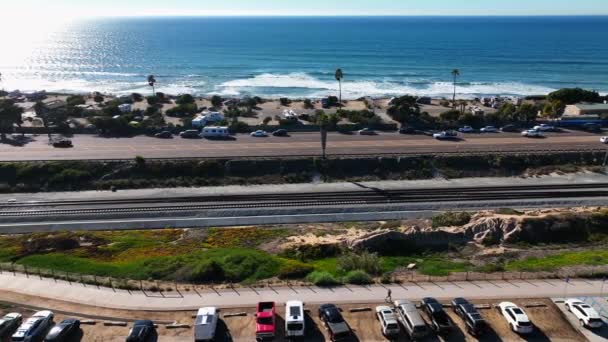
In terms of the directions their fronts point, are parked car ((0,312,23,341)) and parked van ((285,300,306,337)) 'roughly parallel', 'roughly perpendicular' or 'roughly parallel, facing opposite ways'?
roughly parallel

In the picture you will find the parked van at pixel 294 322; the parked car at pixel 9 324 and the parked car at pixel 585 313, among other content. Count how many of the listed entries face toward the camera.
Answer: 0

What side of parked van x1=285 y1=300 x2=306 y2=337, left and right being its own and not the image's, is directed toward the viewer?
back

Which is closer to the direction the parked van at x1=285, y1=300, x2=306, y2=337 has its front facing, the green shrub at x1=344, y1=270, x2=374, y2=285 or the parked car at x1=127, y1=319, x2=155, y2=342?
the green shrub

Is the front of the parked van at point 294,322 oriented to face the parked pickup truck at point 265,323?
no

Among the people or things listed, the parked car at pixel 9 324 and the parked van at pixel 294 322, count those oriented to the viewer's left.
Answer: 0

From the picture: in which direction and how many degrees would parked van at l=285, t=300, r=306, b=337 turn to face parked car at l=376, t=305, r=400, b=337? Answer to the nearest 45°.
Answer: approximately 90° to its right

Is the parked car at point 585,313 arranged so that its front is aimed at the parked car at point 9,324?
no

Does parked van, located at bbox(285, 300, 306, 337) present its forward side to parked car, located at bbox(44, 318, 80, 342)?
no

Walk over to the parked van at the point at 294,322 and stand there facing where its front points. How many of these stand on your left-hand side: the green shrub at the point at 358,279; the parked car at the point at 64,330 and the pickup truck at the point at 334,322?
1

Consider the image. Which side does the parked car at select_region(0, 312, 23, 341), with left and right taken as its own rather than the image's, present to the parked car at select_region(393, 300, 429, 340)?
right

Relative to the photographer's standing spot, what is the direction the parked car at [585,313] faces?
facing away from the viewer and to the left of the viewer

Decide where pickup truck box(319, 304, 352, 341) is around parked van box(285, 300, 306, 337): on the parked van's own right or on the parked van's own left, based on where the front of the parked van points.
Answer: on the parked van's own right

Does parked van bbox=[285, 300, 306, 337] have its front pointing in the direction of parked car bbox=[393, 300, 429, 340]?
no

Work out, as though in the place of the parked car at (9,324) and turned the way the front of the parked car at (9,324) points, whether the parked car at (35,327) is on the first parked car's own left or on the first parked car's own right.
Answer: on the first parked car's own right

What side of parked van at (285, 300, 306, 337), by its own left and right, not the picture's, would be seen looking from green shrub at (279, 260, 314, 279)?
front

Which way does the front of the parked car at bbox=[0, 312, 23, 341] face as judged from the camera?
facing away from the viewer and to the right of the viewer

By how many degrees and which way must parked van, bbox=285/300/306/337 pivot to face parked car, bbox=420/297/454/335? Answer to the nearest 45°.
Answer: approximately 90° to its right

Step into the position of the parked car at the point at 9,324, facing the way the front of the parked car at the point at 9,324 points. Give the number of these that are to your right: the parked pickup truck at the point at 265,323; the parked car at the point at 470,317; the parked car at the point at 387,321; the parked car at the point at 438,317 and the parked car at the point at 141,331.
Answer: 5
